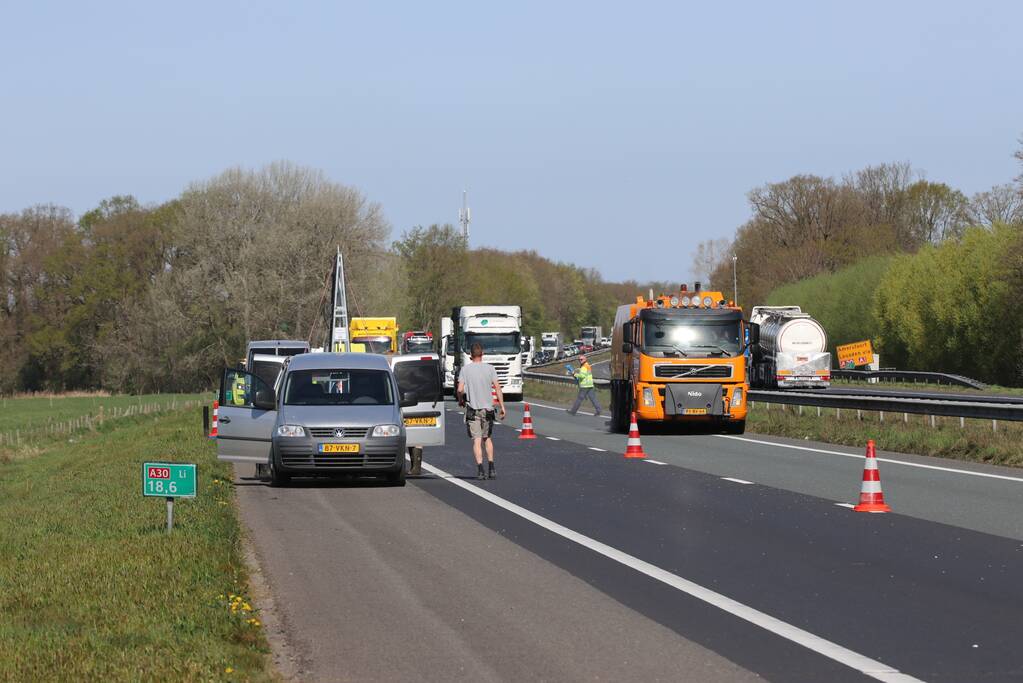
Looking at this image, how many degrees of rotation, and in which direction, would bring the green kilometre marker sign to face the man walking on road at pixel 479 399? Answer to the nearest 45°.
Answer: approximately 135° to its left

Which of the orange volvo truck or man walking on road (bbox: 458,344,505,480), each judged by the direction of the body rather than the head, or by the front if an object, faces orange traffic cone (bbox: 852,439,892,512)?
the orange volvo truck

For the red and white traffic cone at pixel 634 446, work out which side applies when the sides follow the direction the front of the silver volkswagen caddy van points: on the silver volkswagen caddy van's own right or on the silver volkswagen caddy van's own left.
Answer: on the silver volkswagen caddy van's own left

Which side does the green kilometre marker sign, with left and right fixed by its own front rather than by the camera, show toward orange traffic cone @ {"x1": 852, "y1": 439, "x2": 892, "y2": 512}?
left

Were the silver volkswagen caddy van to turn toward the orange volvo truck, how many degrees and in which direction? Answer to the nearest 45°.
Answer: approximately 135° to its left

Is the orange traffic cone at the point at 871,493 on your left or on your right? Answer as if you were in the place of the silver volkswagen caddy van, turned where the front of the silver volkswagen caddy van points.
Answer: on your left

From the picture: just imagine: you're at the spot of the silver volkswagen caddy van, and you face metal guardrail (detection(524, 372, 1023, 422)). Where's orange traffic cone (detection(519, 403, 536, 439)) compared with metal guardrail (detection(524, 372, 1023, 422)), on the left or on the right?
left
